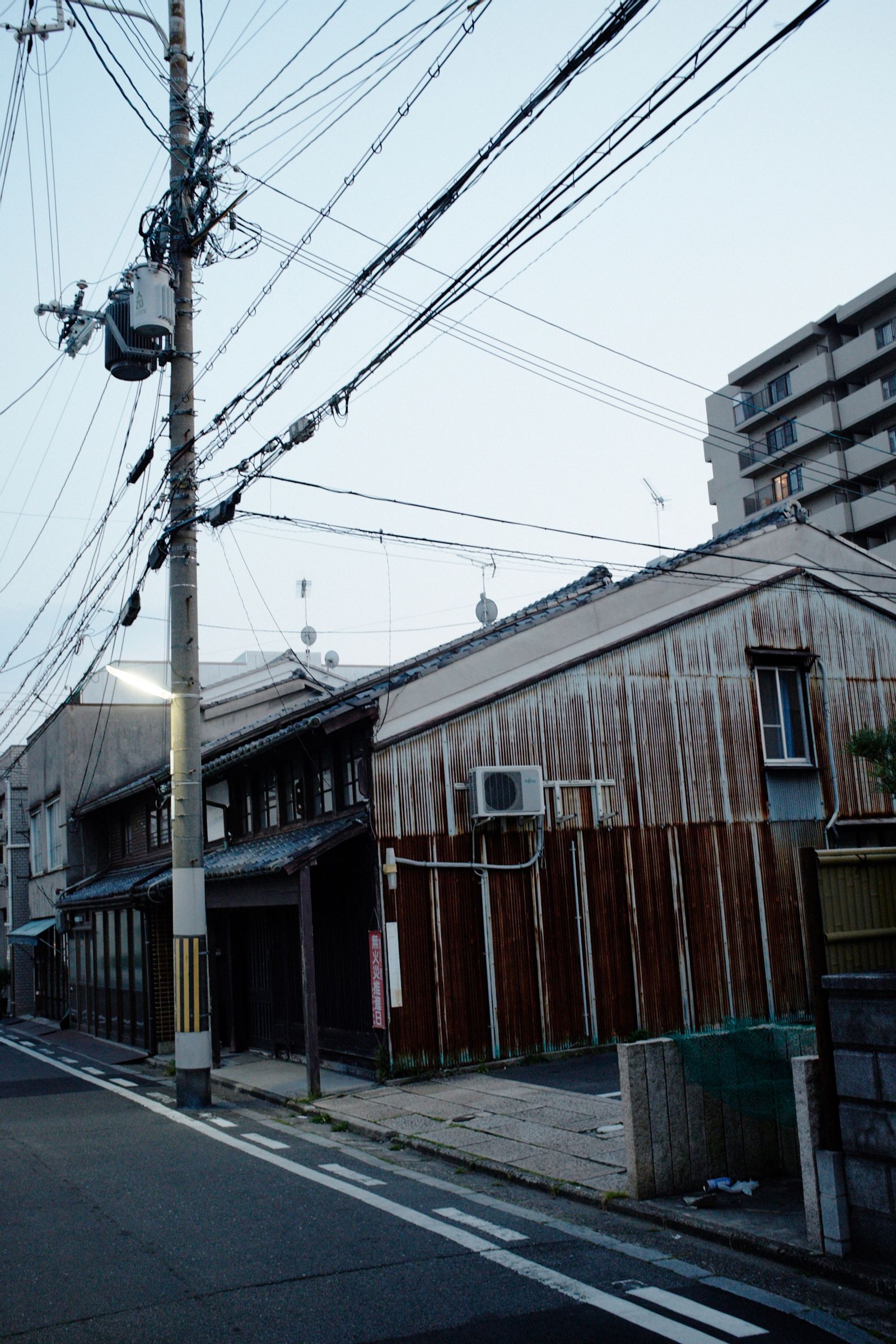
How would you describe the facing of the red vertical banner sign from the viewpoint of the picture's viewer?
facing the viewer and to the left of the viewer

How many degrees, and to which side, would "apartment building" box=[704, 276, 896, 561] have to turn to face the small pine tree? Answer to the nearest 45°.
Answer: approximately 45° to its left

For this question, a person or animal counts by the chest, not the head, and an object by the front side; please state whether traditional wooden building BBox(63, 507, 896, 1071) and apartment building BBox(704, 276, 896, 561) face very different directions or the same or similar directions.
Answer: same or similar directions

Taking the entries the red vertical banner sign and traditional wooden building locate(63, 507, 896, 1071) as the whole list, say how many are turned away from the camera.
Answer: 0

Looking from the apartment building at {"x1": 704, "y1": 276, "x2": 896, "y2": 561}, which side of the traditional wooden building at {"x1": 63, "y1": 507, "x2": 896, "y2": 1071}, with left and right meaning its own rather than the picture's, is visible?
back

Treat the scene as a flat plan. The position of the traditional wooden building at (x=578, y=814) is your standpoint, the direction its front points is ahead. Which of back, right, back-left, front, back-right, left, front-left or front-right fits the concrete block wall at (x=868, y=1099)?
front-left

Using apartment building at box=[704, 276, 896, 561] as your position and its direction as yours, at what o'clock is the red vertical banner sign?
The red vertical banner sign is roughly at 11 o'clock from the apartment building.

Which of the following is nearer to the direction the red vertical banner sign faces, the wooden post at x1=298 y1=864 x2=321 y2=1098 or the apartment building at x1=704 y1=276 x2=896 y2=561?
the wooden post

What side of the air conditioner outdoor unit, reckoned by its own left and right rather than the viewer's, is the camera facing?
front

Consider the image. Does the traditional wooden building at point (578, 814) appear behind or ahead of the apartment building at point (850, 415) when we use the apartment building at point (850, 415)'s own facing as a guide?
ahead

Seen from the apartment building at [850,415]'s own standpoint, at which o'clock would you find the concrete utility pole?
The concrete utility pole is roughly at 11 o'clock from the apartment building.

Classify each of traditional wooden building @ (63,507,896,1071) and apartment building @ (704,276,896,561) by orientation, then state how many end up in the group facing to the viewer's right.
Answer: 0

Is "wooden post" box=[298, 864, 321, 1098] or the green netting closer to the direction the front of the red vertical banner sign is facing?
the wooden post

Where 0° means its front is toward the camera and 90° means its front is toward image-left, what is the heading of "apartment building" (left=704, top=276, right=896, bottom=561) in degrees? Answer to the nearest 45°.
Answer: approximately 45°

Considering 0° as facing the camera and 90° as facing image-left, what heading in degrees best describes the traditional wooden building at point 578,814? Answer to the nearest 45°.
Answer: approximately 45°

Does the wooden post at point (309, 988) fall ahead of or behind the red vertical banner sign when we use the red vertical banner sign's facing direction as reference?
ahead

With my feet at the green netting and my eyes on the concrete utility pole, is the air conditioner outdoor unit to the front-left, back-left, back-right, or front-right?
front-right
